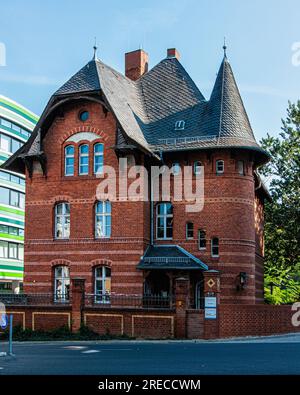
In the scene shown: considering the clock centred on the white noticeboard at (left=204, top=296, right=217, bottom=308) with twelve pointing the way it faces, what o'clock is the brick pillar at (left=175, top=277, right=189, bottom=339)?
The brick pillar is roughly at 3 o'clock from the white noticeboard.

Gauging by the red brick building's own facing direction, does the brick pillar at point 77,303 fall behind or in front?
in front

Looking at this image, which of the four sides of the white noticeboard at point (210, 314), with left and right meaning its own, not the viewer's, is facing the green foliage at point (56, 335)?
right

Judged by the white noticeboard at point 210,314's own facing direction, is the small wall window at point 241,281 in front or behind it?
behind

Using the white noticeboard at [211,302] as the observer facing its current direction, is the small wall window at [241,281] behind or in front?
behind

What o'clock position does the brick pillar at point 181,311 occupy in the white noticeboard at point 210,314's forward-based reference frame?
The brick pillar is roughly at 3 o'clock from the white noticeboard.

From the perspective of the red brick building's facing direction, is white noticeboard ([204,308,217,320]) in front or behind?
in front

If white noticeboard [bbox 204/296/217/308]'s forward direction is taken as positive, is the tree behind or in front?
behind

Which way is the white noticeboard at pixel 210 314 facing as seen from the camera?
toward the camera

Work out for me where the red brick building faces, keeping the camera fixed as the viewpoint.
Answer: facing the viewer

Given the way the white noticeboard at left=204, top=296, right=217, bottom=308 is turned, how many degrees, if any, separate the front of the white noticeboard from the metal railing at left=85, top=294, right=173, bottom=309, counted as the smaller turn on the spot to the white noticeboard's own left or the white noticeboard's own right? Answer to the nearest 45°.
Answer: approximately 135° to the white noticeboard's own right
